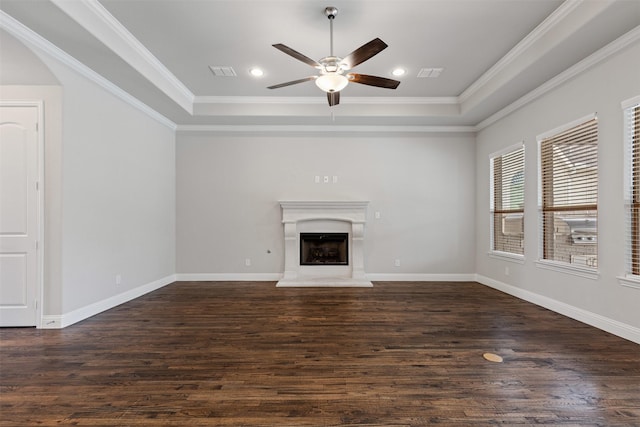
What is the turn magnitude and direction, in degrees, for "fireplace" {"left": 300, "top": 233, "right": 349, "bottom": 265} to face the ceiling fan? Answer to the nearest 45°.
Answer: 0° — it already faces it

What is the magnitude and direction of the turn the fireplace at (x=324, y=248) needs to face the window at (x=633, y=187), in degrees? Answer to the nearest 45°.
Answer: approximately 45° to its left

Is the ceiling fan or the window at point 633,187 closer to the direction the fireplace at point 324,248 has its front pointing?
the ceiling fan

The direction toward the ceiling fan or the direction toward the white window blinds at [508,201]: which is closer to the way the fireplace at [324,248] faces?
the ceiling fan

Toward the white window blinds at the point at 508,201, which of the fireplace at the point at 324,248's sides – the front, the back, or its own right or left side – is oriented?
left

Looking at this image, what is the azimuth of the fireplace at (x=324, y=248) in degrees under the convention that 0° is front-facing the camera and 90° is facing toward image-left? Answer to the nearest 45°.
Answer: approximately 0°

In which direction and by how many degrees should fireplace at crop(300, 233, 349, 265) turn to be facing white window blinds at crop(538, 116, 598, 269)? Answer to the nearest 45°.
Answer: approximately 45° to its left
